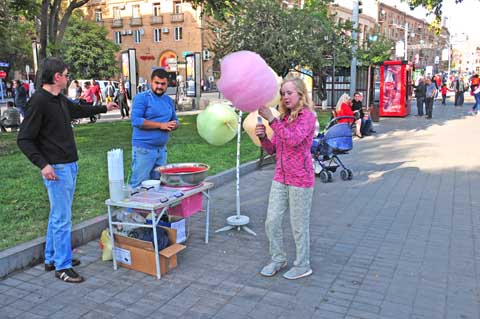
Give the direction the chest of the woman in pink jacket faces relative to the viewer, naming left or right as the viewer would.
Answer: facing the viewer and to the left of the viewer

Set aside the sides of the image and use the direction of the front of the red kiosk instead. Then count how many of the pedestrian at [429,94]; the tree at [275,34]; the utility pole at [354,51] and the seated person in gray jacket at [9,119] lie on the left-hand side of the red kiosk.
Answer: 1

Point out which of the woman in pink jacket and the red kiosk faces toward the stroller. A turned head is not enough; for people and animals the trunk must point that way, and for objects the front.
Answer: the red kiosk

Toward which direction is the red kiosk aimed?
toward the camera

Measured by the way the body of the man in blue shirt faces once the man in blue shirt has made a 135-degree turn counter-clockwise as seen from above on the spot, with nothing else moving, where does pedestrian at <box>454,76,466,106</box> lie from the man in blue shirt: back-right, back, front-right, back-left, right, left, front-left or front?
front-right

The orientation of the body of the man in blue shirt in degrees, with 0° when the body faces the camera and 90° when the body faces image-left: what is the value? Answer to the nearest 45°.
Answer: approximately 315°

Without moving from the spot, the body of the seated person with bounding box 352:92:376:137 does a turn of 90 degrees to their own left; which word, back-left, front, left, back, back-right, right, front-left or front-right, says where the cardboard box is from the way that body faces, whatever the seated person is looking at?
back-right

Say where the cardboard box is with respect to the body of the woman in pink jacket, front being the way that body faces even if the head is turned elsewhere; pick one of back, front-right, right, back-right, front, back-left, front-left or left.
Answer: front-right

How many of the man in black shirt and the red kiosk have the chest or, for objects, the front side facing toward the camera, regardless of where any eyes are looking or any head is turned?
1

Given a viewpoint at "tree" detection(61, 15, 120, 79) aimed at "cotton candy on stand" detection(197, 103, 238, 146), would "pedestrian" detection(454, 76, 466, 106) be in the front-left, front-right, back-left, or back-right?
front-left

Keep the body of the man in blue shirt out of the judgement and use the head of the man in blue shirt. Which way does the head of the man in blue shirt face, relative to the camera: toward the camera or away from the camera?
toward the camera

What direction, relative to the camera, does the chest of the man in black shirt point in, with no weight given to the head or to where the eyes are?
to the viewer's right

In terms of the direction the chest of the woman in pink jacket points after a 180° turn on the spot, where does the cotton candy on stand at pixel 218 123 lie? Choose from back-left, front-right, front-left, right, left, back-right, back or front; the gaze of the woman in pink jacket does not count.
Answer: left

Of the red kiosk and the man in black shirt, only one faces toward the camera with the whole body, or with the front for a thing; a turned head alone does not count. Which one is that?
the red kiosk

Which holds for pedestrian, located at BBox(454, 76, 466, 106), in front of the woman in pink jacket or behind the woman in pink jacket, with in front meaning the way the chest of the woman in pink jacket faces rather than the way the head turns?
behind
